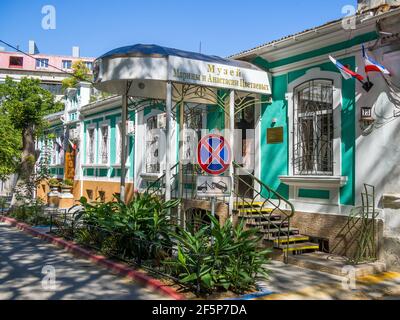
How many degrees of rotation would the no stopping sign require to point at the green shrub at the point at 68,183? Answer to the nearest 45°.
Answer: approximately 135° to its right

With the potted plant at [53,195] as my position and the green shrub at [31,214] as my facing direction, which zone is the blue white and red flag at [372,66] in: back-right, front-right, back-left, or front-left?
front-left

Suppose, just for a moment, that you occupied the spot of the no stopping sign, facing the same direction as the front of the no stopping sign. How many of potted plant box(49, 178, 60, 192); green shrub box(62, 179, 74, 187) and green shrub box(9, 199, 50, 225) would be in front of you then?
0

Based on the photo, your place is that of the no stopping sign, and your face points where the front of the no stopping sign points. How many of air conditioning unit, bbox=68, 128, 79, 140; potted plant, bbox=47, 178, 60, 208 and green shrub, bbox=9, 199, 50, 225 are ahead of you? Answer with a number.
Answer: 0

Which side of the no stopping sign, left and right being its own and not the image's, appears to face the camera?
front

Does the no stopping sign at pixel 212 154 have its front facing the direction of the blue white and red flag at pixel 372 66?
no

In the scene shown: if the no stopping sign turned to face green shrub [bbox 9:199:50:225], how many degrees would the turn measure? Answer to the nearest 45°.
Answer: approximately 135° to its right

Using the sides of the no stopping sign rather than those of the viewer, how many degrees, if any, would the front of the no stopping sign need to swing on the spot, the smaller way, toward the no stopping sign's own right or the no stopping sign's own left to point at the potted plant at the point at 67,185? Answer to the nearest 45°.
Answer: approximately 135° to the no stopping sign's own right
